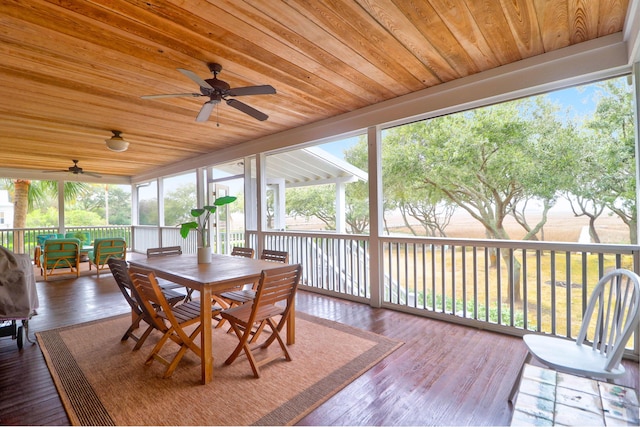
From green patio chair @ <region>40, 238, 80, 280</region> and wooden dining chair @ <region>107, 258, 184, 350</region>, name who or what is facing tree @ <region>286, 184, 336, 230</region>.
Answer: the wooden dining chair

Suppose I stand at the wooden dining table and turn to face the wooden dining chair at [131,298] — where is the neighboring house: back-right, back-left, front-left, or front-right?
front-right

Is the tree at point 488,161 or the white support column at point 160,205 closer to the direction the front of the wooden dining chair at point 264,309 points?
the white support column

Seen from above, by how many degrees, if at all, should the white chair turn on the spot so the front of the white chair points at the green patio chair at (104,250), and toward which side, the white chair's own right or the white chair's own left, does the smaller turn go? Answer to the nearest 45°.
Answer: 0° — it already faces it

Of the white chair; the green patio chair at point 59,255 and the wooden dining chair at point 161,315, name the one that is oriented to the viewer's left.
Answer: the white chair

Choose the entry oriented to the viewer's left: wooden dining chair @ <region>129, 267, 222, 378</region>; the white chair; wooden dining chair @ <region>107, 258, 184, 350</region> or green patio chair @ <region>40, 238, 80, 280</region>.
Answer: the white chair

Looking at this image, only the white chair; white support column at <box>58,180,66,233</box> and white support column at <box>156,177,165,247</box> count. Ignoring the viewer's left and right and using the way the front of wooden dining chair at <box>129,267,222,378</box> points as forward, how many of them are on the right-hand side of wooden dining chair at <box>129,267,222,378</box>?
1

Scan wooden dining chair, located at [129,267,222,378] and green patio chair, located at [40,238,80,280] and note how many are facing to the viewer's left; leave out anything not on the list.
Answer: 0

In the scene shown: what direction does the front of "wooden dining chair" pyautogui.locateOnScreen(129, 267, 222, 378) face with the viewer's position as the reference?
facing away from the viewer and to the right of the viewer

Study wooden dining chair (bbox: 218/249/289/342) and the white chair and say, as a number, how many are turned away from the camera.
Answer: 0

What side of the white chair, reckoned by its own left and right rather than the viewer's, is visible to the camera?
left

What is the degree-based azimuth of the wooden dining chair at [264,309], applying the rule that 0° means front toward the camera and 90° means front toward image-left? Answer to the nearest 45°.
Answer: approximately 135°
